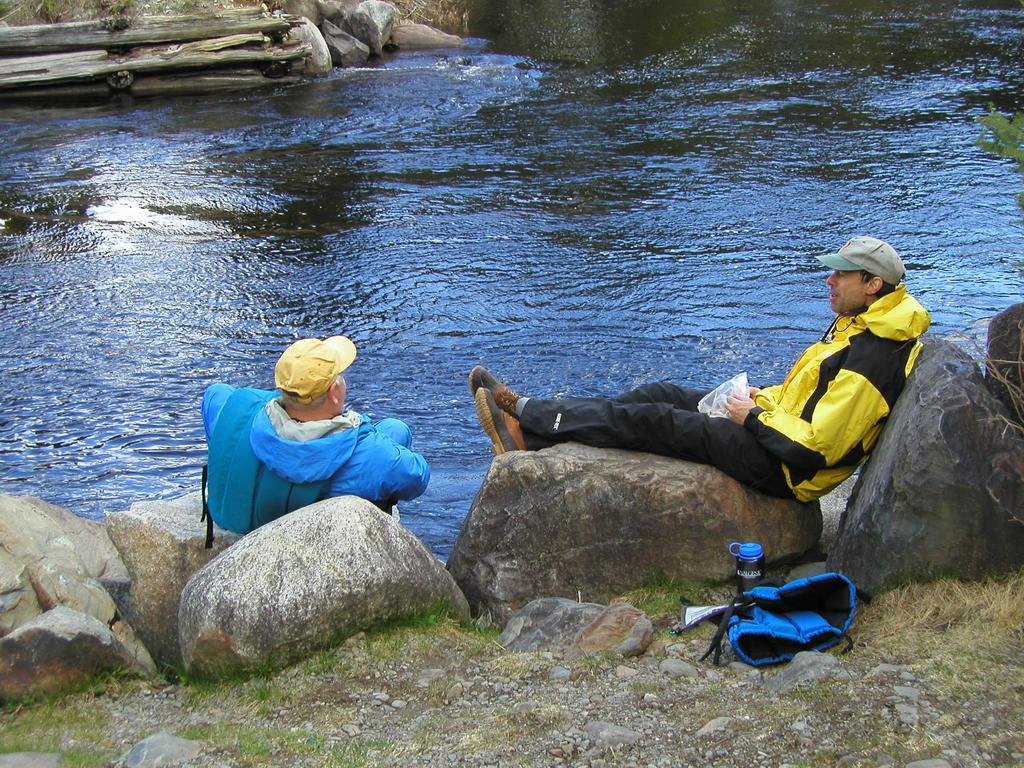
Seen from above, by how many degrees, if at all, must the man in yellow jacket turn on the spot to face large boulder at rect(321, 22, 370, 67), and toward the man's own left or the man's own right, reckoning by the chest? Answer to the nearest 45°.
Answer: approximately 45° to the man's own right

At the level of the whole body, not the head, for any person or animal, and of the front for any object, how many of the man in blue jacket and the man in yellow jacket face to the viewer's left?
1

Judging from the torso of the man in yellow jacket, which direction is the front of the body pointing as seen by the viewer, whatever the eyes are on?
to the viewer's left

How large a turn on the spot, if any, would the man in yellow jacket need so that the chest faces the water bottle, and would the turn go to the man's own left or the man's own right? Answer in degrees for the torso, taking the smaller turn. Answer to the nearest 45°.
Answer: approximately 45° to the man's own left

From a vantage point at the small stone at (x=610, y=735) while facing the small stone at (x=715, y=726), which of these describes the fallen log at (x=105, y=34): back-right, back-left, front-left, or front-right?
back-left

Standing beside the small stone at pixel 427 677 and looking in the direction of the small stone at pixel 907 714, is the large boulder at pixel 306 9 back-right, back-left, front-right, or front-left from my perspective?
back-left

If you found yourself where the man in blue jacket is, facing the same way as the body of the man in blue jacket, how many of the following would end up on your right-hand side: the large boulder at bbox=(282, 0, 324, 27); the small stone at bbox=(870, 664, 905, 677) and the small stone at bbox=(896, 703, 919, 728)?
2

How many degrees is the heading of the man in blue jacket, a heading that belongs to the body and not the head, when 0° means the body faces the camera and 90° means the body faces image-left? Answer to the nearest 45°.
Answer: approximately 225°

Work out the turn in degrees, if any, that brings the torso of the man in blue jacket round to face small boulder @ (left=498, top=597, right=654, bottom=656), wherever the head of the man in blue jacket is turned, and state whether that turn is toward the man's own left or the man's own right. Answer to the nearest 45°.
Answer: approximately 90° to the man's own right

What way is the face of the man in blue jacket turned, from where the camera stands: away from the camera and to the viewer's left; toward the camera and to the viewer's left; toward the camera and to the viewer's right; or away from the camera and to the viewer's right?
away from the camera and to the viewer's right
